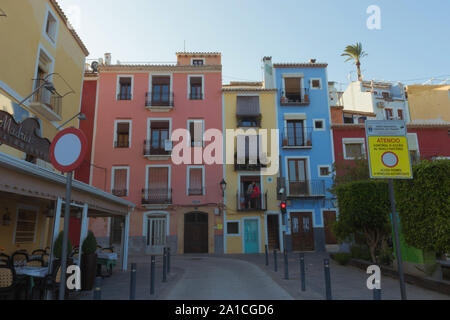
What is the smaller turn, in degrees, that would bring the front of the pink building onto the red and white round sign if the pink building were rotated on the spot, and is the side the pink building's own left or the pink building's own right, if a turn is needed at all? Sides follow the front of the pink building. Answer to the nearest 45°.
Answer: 0° — it already faces it

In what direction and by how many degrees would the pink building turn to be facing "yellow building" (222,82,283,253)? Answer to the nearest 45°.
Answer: approximately 90° to its left

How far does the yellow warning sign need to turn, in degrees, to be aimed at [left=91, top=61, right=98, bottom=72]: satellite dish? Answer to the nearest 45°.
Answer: approximately 135° to its right

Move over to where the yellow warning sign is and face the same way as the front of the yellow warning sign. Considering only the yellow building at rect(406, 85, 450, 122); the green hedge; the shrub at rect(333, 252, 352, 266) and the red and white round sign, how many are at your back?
3

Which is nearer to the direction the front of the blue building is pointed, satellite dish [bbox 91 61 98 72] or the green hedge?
the green hedge

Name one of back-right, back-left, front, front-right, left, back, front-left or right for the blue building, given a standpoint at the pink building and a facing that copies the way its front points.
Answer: left

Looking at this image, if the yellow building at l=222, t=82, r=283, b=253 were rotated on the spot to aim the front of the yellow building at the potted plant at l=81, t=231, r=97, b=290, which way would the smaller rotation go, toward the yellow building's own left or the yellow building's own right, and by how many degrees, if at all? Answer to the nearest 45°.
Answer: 0° — it already faces it

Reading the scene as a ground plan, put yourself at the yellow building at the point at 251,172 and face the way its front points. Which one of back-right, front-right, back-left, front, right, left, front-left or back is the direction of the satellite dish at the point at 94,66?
right

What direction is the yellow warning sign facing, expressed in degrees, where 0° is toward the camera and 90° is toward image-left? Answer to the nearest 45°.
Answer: approximately 0°

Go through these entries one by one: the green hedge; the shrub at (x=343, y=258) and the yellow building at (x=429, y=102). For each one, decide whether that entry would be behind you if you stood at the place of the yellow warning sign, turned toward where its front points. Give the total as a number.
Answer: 3

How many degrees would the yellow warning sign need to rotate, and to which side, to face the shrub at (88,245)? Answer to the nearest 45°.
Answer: approximately 90° to its right

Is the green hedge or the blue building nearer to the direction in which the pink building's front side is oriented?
the green hedge
